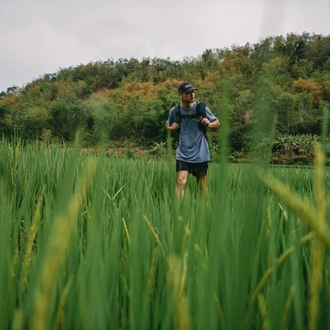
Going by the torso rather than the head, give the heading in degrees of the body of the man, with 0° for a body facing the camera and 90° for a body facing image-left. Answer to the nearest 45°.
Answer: approximately 0°
